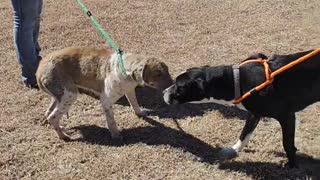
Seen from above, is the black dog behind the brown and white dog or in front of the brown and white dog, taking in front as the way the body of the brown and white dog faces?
in front

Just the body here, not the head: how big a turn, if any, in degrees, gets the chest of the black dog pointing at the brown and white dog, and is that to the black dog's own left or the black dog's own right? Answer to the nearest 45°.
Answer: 0° — it already faces it

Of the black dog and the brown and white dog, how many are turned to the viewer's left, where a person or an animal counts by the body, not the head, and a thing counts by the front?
1

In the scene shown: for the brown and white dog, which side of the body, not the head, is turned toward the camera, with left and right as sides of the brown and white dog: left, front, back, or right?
right

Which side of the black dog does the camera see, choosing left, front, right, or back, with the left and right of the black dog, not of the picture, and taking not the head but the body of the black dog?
left

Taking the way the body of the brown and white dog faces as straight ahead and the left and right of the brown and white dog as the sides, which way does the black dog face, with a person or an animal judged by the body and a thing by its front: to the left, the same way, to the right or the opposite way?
the opposite way
